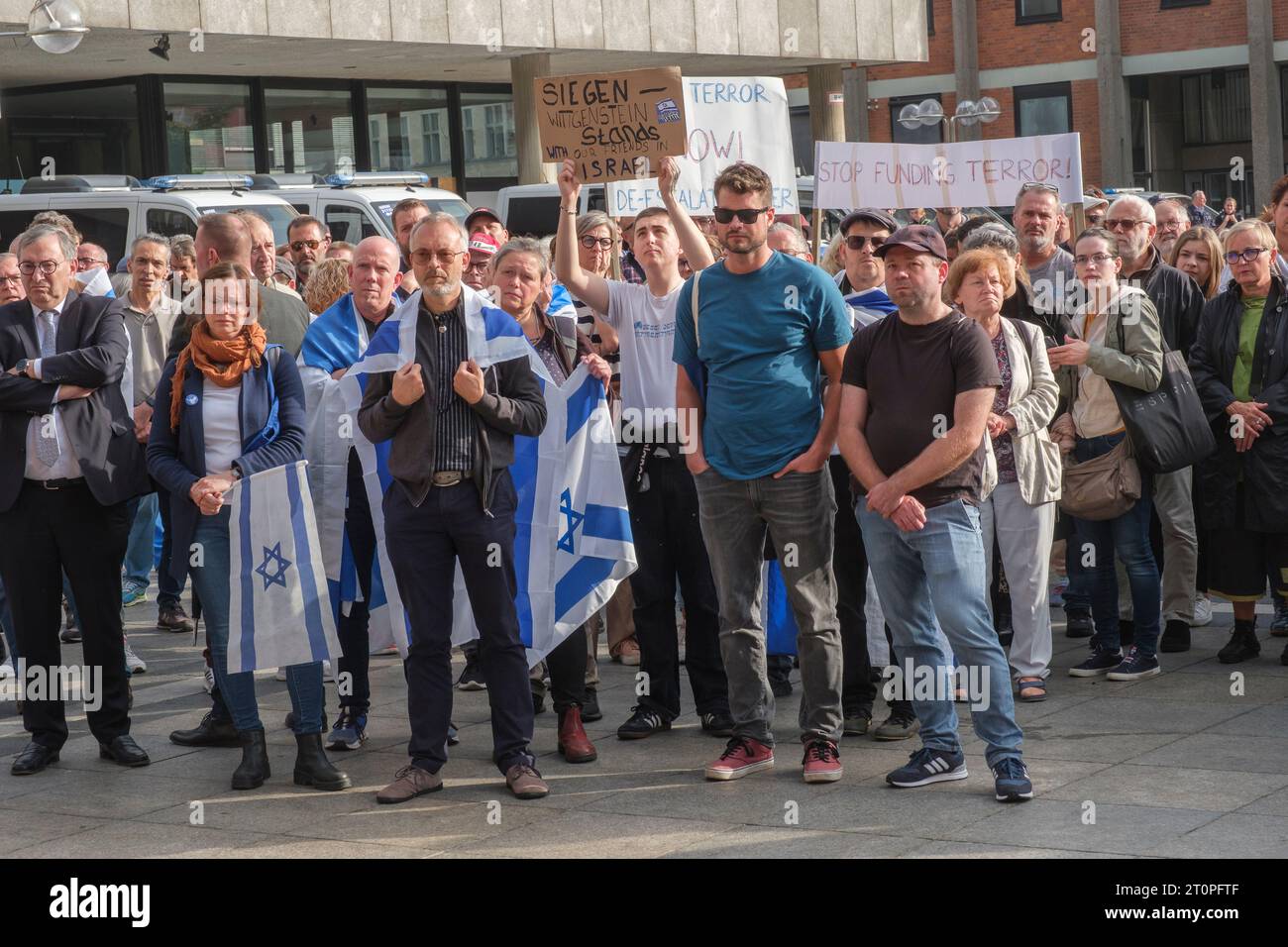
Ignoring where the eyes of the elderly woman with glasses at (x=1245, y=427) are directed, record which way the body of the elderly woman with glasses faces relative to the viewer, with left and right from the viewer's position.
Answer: facing the viewer and to the left of the viewer

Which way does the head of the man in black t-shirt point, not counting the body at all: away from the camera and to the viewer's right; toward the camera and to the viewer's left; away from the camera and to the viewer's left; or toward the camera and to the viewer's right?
toward the camera and to the viewer's left

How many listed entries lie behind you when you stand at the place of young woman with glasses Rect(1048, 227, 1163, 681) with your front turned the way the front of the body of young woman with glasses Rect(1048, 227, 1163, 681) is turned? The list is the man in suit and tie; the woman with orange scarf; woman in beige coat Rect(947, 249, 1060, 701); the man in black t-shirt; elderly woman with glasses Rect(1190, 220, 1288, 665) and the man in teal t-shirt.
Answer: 1

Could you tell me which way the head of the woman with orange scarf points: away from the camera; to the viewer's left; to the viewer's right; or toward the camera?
toward the camera

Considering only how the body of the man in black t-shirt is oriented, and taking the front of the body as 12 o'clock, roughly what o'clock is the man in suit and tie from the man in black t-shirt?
The man in suit and tie is roughly at 2 o'clock from the man in black t-shirt.

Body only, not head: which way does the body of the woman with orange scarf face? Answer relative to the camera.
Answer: toward the camera

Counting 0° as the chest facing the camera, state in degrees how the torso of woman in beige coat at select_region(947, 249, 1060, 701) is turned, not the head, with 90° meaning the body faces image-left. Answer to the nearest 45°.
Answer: approximately 45°

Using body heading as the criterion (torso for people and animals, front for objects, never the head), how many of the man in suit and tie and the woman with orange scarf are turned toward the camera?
2

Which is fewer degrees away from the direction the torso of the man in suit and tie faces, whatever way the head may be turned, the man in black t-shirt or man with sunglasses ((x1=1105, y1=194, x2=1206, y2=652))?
the man in black t-shirt

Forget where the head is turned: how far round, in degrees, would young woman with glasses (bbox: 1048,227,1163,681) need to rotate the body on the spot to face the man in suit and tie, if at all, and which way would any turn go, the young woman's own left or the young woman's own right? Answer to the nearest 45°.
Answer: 0° — they already face them

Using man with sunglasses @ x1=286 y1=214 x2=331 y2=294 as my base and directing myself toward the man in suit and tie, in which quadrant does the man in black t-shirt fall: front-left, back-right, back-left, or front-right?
front-left

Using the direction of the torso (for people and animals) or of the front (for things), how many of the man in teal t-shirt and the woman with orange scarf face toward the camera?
2

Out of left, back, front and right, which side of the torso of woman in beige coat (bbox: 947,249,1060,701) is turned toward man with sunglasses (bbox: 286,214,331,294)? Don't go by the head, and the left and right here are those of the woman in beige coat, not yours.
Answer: right

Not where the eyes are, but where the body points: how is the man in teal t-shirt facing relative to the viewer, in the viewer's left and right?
facing the viewer

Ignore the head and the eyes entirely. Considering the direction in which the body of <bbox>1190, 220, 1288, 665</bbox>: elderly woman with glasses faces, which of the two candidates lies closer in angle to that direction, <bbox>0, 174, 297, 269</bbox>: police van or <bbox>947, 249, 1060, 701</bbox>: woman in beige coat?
the woman in beige coat

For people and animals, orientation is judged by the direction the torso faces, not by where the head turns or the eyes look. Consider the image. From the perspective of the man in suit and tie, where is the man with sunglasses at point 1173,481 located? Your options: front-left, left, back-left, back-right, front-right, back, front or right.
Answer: left

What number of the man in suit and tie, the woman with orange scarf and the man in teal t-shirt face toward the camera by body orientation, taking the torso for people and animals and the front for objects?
3
